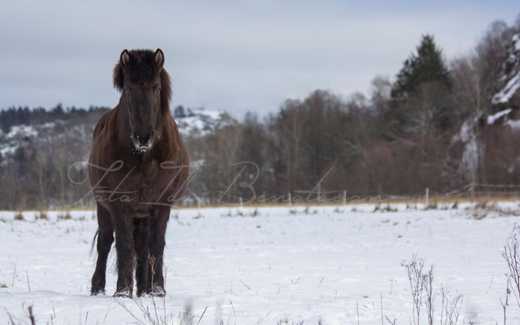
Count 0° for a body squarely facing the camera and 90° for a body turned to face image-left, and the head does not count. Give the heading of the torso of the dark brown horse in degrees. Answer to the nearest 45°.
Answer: approximately 0°
